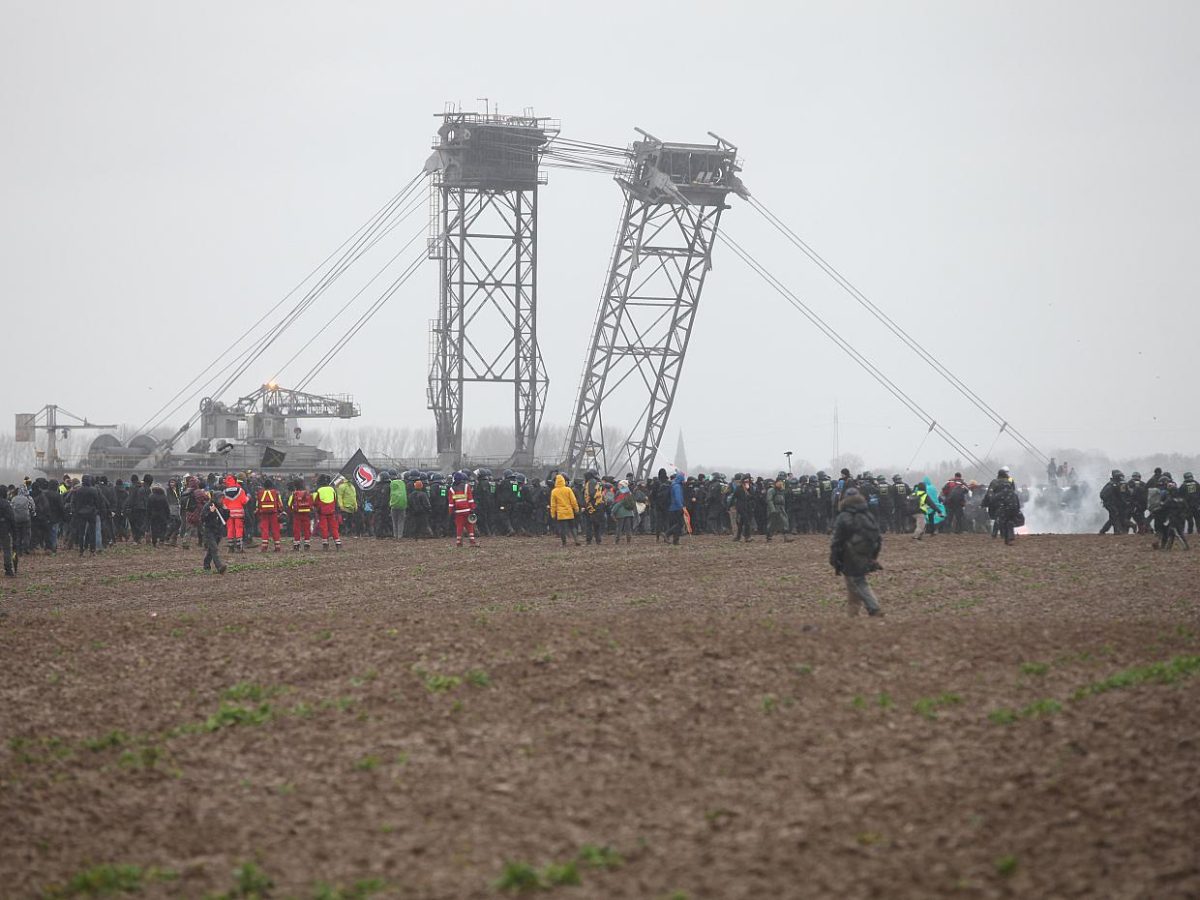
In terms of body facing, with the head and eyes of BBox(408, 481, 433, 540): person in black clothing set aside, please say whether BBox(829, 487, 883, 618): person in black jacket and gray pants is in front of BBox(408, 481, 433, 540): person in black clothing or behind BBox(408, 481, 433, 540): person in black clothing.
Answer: behind

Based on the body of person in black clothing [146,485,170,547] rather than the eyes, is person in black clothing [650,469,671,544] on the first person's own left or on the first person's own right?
on the first person's own right

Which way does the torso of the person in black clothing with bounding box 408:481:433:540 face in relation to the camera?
away from the camera

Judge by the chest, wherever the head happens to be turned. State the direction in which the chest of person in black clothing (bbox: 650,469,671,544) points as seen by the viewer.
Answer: away from the camera

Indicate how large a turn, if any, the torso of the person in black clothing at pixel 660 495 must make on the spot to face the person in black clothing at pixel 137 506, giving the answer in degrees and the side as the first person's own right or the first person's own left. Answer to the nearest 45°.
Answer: approximately 90° to the first person's own left

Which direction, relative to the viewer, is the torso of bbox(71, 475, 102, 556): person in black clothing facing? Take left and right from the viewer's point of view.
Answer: facing away from the viewer

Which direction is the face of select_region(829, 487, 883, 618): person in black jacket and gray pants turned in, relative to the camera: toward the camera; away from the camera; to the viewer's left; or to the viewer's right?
away from the camera

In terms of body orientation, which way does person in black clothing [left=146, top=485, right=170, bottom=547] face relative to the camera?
away from the camera

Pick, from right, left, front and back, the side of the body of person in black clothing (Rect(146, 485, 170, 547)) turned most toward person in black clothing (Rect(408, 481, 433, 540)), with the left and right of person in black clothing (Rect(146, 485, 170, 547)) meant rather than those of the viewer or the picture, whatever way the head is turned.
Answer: right

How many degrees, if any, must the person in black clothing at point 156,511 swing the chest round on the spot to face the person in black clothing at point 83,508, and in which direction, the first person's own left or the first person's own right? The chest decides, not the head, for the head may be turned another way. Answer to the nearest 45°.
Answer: approximately 135° to the first person's own left

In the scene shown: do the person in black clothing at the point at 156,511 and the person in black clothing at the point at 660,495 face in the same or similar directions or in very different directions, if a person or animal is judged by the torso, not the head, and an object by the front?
same or similar directions

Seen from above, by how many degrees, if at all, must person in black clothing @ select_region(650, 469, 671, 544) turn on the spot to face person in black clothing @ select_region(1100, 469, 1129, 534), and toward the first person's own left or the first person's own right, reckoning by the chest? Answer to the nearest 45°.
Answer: approximately 90° to the first person's own right

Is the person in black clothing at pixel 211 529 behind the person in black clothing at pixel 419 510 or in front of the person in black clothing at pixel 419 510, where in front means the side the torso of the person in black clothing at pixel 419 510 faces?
behind

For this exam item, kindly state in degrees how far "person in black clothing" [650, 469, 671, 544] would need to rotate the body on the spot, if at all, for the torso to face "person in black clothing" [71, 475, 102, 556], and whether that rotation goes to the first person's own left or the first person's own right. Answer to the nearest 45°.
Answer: approximately 90° to the first person's own left
